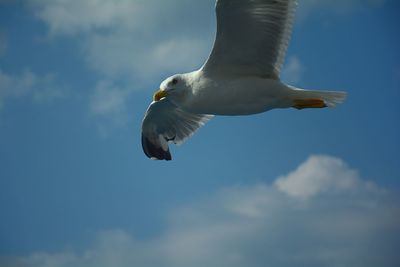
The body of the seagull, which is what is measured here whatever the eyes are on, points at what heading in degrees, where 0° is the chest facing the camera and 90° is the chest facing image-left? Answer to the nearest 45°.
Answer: approximately 90°
